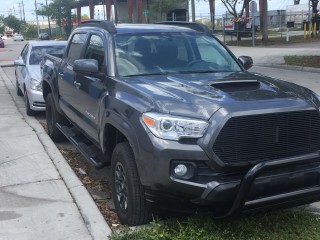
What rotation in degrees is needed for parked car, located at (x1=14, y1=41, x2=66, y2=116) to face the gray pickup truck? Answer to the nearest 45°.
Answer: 0° — it already faces it

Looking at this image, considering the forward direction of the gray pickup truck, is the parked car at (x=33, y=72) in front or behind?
behind

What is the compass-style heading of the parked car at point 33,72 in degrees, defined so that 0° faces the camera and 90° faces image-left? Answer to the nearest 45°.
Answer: approximately 0°

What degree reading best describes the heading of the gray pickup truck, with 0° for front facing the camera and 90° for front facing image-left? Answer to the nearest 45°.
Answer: approximately 315°
